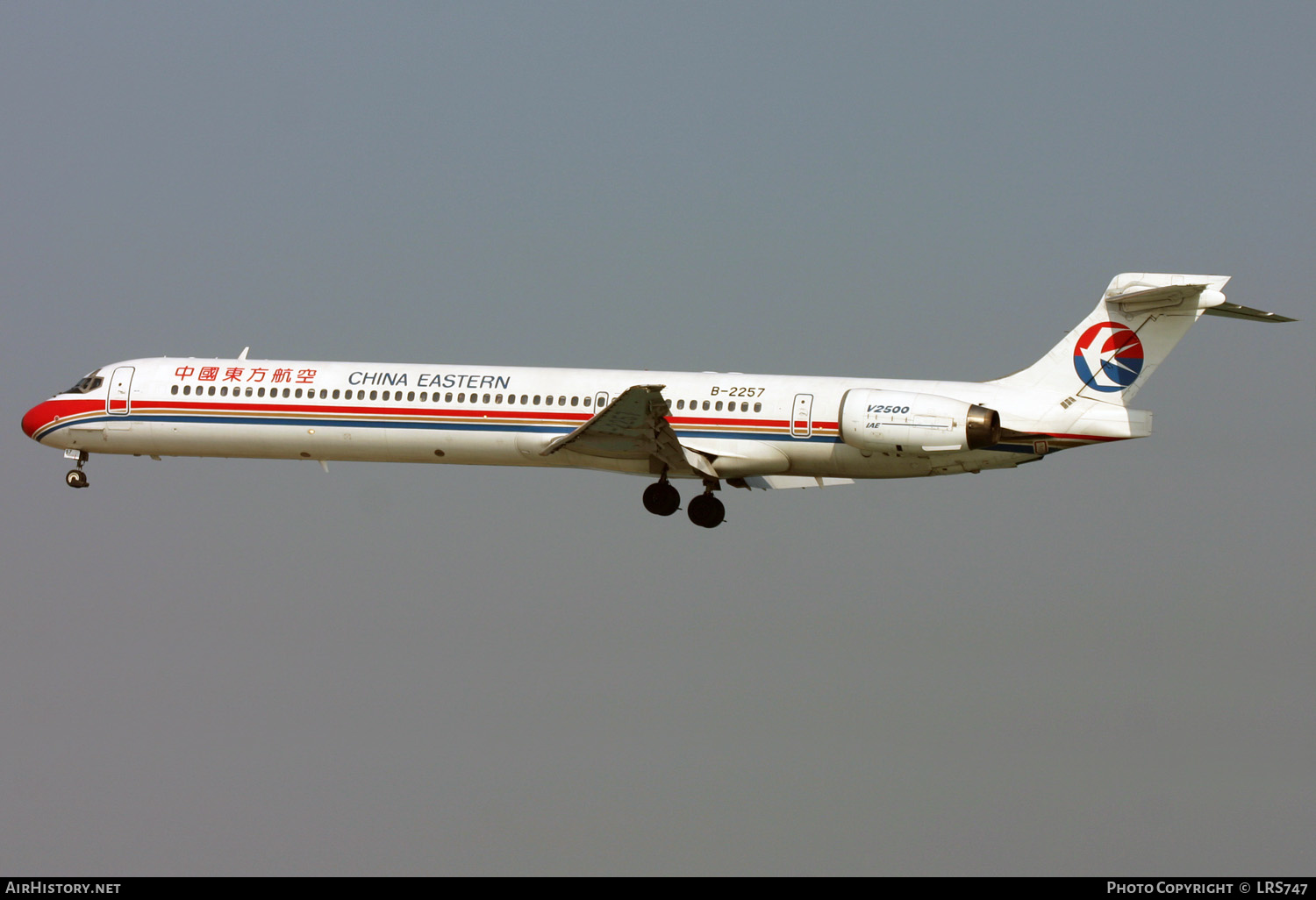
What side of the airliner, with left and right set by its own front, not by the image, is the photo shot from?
left
